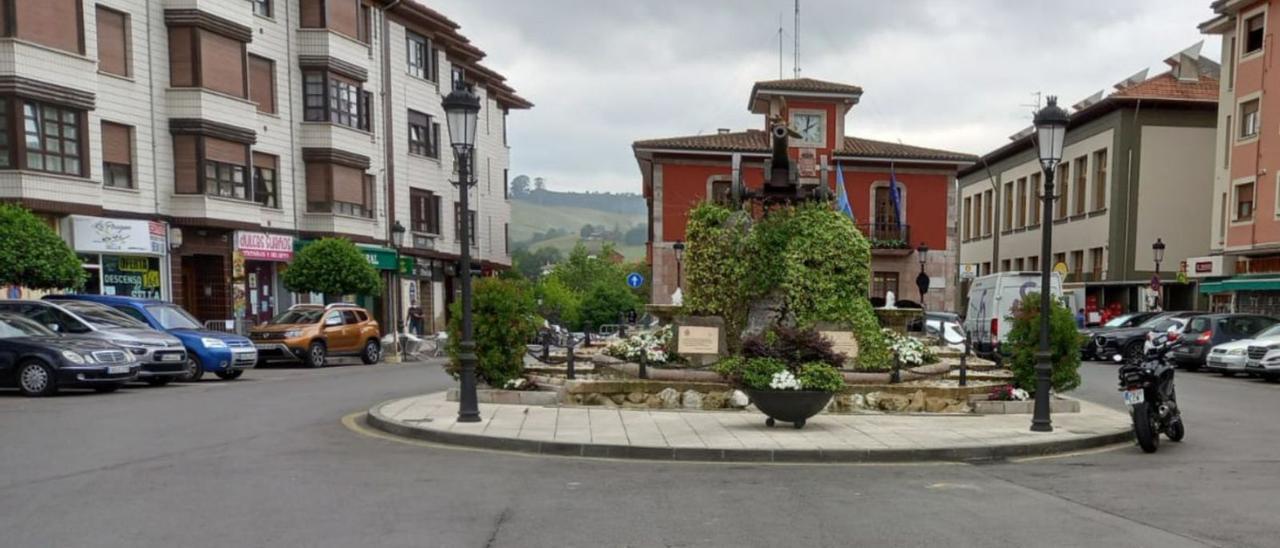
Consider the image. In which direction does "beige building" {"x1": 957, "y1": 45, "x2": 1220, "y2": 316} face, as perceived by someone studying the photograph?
facing the viewer and to the left of the viewer

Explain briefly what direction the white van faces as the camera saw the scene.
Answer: facing away from the viewer and to the right of the viewer

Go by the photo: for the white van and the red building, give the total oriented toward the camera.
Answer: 1

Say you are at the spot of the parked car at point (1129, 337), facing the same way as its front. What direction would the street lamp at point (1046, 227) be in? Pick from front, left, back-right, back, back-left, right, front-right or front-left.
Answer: front-left

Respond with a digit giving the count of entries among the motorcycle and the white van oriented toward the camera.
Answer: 0

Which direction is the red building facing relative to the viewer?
toward the camera

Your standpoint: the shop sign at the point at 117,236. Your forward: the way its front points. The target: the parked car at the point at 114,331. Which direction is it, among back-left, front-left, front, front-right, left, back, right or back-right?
front-right

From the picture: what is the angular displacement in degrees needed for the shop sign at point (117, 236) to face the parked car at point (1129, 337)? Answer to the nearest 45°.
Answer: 0° — it already faces it

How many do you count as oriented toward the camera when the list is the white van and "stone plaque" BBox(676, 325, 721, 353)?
1

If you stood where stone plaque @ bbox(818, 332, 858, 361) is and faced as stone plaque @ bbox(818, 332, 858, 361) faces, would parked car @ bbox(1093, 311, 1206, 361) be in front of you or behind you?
behind

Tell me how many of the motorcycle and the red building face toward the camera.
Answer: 1

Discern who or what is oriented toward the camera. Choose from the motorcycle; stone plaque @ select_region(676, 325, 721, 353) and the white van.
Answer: the stone plaque

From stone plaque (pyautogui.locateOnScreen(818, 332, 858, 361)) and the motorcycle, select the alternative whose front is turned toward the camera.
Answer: the stone plaque

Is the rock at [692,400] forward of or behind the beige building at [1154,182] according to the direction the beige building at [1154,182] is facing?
forward

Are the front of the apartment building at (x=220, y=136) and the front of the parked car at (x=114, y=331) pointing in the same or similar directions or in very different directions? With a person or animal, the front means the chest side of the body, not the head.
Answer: same or similar directions

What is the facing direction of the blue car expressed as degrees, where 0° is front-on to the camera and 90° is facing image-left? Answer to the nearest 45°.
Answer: approximately 315°

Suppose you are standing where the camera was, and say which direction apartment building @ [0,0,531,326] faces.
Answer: facing the viewer and to the right of the viewer

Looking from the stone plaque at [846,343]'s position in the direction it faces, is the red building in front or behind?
behind
